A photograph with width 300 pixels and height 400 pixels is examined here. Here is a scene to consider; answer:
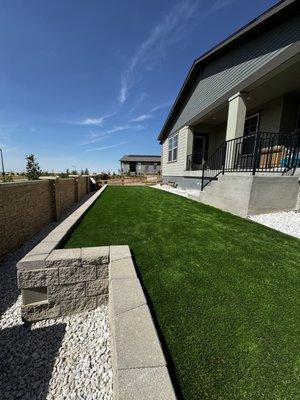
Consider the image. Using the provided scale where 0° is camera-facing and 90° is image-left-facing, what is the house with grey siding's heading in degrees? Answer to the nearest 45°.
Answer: approximately 45°

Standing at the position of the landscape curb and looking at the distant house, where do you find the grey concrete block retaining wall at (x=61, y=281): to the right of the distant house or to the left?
left

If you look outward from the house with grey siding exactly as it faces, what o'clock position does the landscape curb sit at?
The landscape curb is roughly at 11 o'clock from the house with grey siding.

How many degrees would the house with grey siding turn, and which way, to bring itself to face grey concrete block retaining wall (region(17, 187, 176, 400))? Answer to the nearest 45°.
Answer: approximately 45° to its left

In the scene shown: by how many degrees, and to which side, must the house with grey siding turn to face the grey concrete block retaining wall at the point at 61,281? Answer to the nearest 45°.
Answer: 0° — it already faces it

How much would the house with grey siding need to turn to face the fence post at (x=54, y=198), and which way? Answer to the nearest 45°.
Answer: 0° — it already faces it
